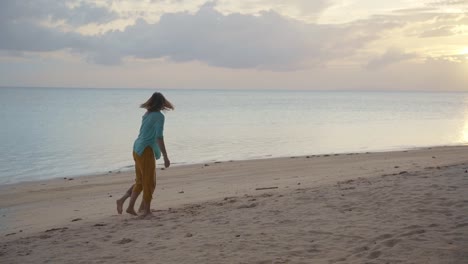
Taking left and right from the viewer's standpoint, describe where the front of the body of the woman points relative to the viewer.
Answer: facing away from the viewer and to the right of the viewer
